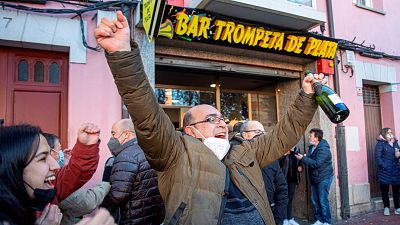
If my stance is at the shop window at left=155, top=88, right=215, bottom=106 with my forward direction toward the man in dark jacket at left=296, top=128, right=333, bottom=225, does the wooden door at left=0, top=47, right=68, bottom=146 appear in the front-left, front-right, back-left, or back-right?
back-right

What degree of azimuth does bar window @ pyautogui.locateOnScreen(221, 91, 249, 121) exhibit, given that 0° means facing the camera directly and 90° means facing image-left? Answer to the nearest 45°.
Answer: approximately 0°

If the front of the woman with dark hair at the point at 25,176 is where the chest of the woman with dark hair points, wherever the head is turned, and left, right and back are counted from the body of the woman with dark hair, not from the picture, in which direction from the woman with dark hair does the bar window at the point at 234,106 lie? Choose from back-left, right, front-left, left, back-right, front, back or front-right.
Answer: front-left

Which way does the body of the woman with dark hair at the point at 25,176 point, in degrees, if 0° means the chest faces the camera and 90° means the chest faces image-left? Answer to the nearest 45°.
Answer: approximately 270°

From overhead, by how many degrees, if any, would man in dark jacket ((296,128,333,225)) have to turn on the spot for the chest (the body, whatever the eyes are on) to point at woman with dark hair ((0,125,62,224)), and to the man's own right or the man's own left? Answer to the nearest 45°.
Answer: approximately 90° to the man's own left

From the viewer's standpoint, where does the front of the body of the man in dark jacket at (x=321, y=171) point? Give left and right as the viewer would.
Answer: facing to the left of the viewer

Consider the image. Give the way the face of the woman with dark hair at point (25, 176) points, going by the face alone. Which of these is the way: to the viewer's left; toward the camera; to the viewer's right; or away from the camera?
to the viewer's right

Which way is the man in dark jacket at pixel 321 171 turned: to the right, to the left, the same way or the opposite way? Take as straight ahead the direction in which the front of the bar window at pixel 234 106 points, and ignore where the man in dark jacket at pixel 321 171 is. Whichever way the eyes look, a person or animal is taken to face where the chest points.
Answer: to the right

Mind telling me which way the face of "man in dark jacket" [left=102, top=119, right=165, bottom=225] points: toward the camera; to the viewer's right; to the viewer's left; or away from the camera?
to the viewer's left

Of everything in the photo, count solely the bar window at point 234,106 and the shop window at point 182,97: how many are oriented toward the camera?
2

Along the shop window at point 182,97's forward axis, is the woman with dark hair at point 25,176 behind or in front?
in front

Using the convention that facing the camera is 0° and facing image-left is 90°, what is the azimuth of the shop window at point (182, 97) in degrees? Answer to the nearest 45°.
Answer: approximately 0°

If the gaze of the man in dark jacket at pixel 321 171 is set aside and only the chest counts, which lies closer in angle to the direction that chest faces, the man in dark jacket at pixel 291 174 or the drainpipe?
the man in dark jacket

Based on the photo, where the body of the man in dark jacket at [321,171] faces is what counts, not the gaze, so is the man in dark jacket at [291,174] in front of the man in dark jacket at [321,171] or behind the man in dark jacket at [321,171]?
in front
